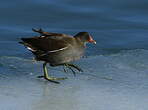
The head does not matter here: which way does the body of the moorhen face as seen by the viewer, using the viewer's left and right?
facing to the right of the viewer
